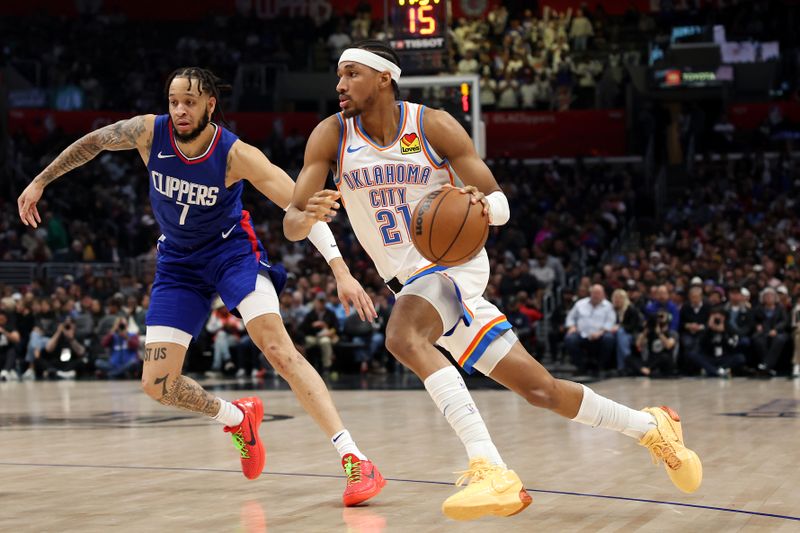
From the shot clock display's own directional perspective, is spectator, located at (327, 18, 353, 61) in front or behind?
behind

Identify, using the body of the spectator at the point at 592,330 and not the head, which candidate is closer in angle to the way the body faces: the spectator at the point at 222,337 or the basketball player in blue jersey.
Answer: the basketball player in blue jersey

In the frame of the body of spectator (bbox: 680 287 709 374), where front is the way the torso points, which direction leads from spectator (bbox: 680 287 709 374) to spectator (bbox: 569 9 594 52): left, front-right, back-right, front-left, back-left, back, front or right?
back

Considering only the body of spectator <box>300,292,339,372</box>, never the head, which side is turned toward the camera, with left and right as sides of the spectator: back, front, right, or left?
front

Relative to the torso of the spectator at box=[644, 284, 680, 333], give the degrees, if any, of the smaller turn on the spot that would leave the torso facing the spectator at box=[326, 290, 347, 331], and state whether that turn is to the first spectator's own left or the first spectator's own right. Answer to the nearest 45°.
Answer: approximately 90° to the first spectator's own right

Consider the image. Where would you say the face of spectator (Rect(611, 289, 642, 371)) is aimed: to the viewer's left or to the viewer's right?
to the viewer's left

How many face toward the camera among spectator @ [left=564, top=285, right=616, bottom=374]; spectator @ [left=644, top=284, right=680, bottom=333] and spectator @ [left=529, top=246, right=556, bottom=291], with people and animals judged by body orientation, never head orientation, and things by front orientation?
3

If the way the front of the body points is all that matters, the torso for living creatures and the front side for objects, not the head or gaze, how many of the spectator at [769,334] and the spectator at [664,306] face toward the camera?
2

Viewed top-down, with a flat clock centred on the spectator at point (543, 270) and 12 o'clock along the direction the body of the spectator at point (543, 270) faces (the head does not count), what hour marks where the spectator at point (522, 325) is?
the spectator at point (522, 325) is roughly at 12 o'clock from the spectator at point (543, 270).

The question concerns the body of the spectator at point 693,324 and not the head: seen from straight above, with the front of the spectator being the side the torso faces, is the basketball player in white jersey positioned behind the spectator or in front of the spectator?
in front

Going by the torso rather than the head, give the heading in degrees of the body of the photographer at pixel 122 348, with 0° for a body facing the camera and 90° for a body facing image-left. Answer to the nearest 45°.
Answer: approximately 0°

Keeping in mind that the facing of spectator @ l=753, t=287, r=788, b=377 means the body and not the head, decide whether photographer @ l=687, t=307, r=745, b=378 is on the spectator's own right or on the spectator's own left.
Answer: on the spectator's own right

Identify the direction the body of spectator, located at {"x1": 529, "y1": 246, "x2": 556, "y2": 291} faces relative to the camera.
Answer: toward the camera

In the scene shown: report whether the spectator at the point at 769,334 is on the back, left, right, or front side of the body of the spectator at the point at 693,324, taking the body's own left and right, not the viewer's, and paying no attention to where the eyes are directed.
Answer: left

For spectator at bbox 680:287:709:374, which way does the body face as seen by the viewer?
toward the camera

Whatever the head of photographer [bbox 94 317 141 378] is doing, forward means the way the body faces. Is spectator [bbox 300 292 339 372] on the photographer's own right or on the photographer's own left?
on the photographer's own left
